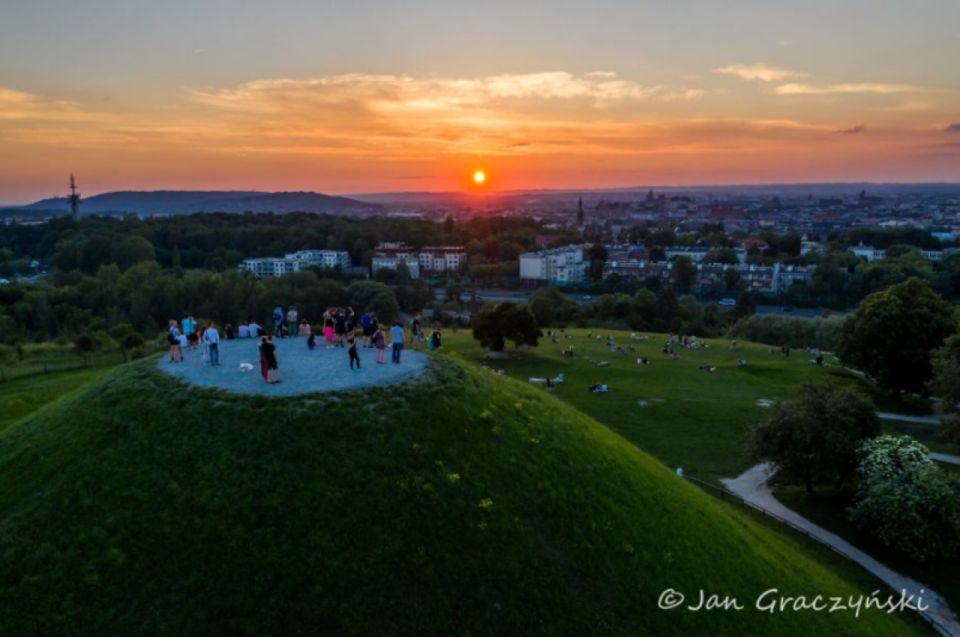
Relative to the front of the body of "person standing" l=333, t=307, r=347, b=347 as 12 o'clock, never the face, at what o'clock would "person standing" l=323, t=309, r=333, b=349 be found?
"person standing" l=323, t=309, r=333, b=349 is roughly at 10 o'clock from "person standing" l=333, t=307, r=347, b=347.

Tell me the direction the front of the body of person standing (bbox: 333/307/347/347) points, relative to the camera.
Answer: away from the camera

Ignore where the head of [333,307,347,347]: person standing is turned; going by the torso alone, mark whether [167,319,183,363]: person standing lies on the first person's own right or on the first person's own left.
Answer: on the first person's own left

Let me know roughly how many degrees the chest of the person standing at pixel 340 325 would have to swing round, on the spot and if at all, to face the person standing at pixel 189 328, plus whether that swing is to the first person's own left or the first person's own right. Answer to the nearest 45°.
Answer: approximately 90° to the first person's own left

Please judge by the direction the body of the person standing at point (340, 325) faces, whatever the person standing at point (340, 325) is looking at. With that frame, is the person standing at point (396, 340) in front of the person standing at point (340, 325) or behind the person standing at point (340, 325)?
behind

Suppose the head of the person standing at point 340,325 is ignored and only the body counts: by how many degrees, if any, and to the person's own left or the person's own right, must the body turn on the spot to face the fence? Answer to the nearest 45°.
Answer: approximately 90° to the person's own right

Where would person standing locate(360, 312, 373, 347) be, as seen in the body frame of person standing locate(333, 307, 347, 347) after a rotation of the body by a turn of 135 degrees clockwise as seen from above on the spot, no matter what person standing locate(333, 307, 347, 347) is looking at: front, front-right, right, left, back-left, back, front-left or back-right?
front

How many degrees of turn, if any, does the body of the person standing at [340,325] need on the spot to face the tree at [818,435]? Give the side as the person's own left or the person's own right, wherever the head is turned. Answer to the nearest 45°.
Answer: approximately 90° to the person's own right

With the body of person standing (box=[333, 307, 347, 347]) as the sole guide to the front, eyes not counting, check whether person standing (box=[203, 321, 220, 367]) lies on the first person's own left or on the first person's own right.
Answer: on the first person's own left
